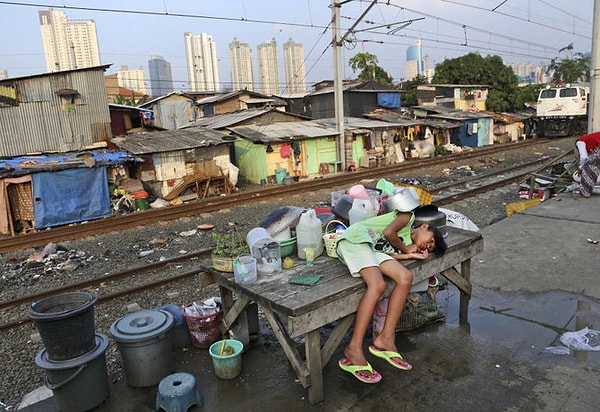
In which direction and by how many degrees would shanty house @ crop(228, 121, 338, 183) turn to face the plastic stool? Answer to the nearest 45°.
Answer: approximately 45° to its right

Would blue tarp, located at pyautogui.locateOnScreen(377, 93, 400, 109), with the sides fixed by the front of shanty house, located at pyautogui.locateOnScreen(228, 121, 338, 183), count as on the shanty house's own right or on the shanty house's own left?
on the shanty house's own left

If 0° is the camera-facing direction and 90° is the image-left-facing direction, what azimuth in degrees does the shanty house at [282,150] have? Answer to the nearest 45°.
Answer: approximately 315°

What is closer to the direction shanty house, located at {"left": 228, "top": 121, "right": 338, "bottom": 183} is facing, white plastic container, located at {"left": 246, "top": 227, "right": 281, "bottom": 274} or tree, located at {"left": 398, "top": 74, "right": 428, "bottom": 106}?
the white plastic container

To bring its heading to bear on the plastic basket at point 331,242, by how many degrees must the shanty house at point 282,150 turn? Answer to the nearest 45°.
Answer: approximately 45° to its right

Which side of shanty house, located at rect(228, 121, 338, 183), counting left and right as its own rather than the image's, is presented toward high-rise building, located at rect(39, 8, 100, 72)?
back
